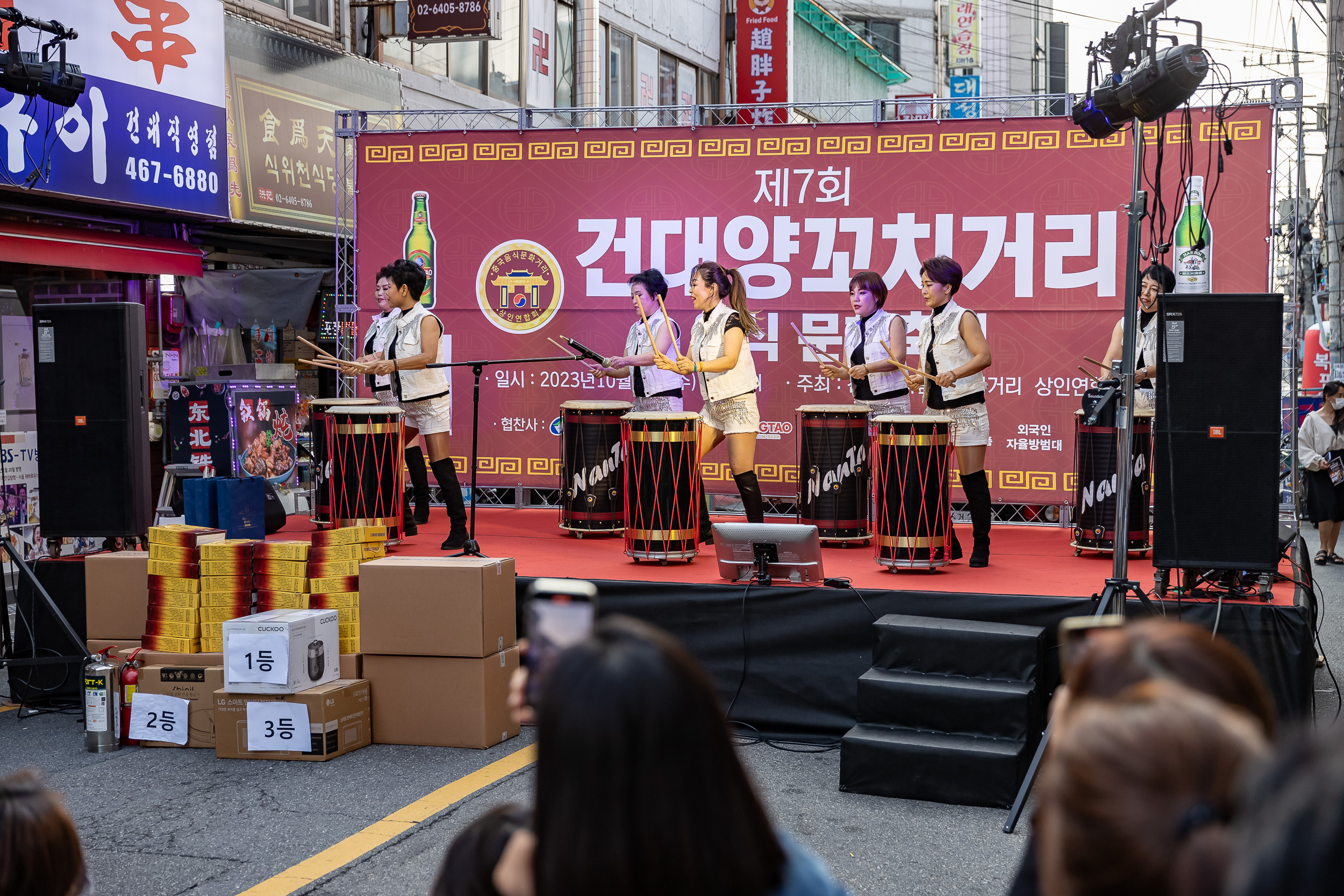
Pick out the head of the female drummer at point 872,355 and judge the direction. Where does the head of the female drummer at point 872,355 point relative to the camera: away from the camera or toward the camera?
toward the camera

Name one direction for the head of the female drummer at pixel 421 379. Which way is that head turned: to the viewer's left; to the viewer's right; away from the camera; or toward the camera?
to the viewer's left

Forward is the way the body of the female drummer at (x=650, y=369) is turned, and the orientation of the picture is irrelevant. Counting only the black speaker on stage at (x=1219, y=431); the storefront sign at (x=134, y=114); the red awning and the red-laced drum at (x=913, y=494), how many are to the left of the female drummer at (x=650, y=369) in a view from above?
2

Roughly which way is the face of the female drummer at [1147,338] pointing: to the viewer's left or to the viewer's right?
to the viewer's left

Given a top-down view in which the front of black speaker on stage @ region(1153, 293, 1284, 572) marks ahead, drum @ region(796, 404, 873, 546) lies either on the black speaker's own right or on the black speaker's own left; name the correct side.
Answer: on the black speaker's own right

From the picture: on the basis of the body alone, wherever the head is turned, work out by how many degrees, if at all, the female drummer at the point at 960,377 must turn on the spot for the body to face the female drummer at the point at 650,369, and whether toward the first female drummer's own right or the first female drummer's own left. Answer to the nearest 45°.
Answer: approximately 90° to the first female drummer's own right

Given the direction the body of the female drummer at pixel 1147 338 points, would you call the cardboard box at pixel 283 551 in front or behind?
in front

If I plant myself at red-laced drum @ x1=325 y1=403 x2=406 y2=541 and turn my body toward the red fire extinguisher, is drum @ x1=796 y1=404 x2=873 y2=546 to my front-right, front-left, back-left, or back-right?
back-left

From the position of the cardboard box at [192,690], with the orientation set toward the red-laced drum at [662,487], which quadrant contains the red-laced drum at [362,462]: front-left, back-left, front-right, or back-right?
front-left

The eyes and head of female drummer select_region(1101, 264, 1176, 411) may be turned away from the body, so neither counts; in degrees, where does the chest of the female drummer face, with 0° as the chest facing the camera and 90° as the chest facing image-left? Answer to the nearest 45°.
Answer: approximately 45°

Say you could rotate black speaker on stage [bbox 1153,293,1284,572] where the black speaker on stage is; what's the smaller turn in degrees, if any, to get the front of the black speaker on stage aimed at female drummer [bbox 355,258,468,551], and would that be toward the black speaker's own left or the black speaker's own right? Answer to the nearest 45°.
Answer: approximately 90° to the black speaker's own right

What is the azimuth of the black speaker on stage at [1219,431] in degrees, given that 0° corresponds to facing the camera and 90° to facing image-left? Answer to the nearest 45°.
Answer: approximately 0°

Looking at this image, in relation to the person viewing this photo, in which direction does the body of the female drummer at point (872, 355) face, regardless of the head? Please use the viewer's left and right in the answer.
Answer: facing the viewer and to the left of the viewer

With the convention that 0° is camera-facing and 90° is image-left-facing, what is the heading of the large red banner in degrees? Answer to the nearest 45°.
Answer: approximately 0°

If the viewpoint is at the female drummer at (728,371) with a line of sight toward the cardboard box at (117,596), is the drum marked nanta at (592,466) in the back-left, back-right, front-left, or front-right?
front-right

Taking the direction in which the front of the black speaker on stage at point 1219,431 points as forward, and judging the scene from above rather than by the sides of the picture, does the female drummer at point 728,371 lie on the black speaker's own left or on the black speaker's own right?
on the black speaker's own right
